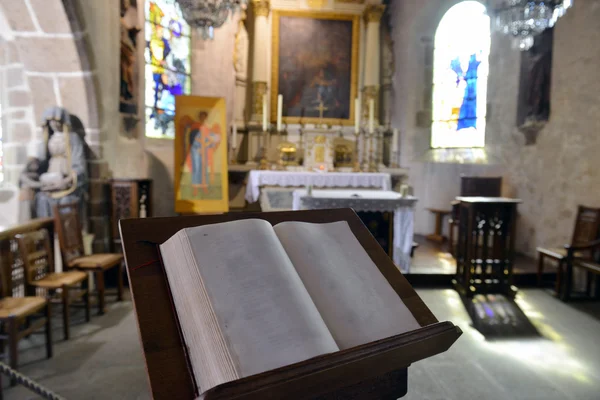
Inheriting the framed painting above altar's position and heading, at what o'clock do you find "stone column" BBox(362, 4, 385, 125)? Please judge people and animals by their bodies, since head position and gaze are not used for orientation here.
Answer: The stone column is roughly at 9 o'clock from the framed painting above altar.

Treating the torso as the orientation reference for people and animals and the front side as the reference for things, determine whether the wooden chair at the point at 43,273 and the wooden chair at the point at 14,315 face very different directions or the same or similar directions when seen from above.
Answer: same or similar directions

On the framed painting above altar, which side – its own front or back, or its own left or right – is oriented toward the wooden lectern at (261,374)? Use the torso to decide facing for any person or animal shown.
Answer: front

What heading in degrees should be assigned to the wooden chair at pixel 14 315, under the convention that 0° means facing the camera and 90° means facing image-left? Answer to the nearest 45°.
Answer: approximately 315°

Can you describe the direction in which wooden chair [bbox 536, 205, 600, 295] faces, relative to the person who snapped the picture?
facing the viewer and to the left of the viewer

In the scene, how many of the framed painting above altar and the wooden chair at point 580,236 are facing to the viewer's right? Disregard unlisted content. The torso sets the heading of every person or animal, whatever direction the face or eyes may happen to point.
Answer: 0

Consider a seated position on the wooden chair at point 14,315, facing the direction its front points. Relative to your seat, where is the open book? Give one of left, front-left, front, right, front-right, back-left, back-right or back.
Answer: front-right

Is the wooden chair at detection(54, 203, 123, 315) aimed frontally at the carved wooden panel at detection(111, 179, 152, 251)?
no

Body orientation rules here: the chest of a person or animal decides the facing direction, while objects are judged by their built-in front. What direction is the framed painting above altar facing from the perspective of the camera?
toward the camera

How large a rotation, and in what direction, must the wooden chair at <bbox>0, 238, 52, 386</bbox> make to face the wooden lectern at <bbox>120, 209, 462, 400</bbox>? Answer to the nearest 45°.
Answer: approximately 45° to its right

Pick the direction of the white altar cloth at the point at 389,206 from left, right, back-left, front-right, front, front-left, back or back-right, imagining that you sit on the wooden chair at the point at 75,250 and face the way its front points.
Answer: front-left

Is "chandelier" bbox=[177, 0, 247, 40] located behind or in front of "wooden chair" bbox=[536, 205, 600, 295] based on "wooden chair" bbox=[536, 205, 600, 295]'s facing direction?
in front

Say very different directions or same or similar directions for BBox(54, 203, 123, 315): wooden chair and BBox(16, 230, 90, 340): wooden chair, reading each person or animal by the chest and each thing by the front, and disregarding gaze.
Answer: same or similar directions

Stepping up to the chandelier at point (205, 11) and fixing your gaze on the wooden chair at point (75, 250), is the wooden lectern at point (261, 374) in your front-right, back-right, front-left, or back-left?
front-left

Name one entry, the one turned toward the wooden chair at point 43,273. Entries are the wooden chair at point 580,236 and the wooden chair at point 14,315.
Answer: the wooden chair at point 580,236

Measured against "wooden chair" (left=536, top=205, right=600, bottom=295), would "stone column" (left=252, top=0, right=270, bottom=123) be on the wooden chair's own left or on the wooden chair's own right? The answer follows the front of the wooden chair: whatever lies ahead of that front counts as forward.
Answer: on the wooden chair's own right

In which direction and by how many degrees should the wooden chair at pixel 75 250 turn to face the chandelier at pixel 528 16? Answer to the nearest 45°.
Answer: approximately 45° to its left
